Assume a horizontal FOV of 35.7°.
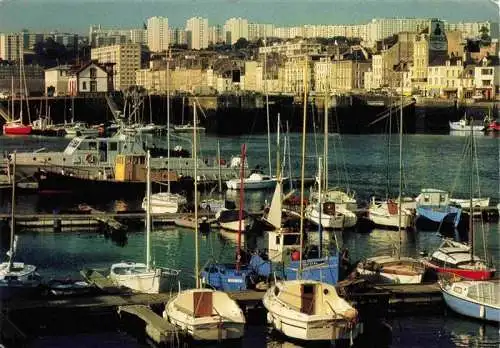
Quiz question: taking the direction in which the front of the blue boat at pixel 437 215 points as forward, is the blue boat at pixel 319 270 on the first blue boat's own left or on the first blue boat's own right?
on the first blue boat's own right

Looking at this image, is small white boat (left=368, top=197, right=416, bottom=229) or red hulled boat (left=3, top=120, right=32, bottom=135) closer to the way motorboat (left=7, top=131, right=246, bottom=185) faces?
the red hulled boat

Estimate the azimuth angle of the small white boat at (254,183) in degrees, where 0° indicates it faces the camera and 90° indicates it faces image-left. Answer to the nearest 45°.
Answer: approximately 270°

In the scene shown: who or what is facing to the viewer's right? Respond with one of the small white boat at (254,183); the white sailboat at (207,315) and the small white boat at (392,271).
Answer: the small white boat at (254,183)

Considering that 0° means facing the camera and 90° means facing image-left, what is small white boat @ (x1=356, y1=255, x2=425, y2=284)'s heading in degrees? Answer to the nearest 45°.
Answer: approximately 90°

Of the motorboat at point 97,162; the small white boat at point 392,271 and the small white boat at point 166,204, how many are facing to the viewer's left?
2
